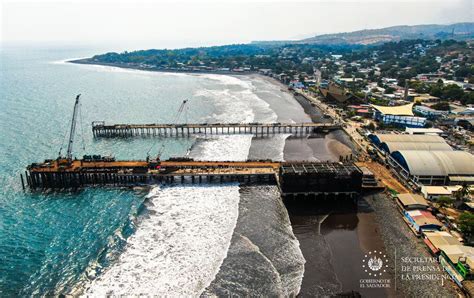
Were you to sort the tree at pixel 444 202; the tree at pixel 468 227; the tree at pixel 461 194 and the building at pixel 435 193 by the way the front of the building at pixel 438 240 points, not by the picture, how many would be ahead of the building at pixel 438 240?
0

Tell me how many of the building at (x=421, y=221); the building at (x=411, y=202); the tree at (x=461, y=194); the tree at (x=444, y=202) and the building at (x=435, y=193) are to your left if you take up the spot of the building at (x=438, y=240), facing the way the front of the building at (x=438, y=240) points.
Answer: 0

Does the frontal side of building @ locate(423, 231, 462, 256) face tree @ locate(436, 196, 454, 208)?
no

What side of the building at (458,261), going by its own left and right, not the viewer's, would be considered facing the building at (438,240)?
right

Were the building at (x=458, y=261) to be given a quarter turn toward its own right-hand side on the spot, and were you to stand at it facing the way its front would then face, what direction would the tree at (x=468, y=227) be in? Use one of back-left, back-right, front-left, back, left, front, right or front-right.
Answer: front-right

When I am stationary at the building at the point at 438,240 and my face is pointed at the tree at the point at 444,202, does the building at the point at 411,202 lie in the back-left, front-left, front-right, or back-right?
front-left

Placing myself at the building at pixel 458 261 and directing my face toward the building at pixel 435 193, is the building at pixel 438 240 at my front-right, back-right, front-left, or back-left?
front-left

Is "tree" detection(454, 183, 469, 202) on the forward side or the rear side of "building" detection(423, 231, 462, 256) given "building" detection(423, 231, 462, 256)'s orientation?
on the rear side

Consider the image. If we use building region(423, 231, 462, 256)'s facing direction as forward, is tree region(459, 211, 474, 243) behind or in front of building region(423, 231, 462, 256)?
behind

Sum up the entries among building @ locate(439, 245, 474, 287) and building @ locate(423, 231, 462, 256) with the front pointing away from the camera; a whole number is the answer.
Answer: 0

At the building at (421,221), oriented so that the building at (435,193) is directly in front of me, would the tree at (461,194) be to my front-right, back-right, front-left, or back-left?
front-right

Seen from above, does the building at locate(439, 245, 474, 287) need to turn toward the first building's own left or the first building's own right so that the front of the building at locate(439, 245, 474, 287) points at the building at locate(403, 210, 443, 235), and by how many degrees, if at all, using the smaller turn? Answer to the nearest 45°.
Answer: approximately 90° to the first building's own right

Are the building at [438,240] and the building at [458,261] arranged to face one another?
no

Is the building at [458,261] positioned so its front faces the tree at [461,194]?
no

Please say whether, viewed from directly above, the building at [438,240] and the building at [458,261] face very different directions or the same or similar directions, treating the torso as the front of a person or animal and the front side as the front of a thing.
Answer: same or similar directions

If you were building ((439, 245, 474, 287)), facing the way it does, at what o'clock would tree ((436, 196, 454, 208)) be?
The tree is roughly at 4 o'clock from the building.

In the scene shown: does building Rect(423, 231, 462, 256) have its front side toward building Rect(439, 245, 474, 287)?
no

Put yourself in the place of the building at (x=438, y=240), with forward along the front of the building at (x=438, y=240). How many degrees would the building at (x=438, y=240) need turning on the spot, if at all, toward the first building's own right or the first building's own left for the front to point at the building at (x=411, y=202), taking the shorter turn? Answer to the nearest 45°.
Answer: approximately 90° to the first building's own right

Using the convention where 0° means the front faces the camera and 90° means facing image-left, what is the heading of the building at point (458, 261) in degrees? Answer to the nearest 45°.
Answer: approximately 45°

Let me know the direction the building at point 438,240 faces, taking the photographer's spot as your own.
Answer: facing the viewer and to the left of the viewer
